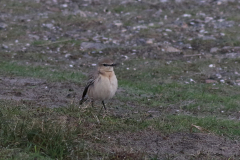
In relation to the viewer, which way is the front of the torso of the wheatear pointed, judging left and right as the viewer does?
facing the viewer and to the right of the viewer
